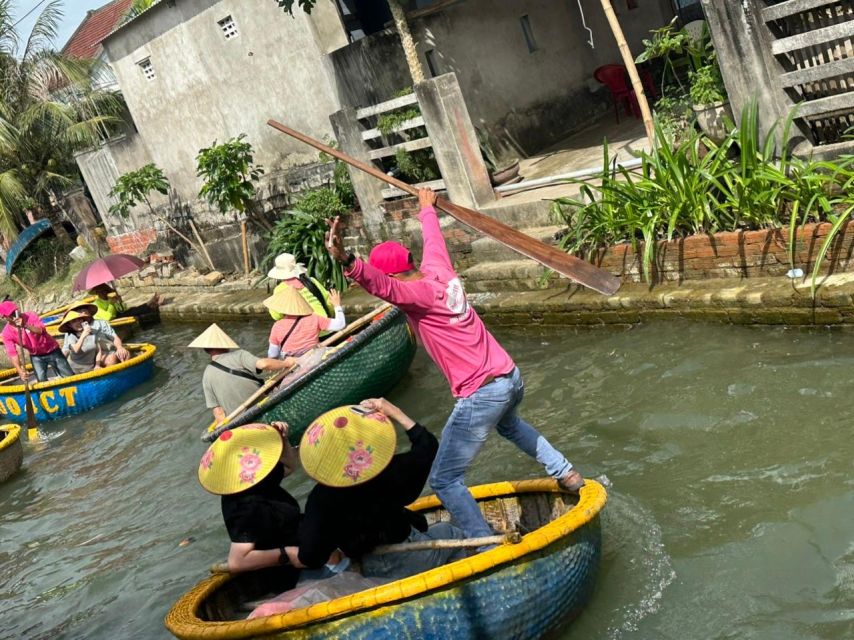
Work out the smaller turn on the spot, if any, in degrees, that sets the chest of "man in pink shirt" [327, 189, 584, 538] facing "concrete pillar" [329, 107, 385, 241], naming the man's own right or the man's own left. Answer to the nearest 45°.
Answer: approximately 45° to the man's own right

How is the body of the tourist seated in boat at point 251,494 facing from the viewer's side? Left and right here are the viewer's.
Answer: facing away from the viewer and to the right of the viewer

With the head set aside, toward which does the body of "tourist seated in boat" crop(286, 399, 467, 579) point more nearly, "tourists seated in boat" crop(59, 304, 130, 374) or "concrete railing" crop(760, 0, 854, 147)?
the concrete railing

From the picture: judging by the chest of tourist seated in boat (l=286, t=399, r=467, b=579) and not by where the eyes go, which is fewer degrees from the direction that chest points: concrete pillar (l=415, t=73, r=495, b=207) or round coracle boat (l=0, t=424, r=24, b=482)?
the concrete pillar

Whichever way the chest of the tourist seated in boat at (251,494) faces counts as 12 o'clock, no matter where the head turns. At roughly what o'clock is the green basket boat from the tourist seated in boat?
The green basket boat is roughly at 11 o'clock from the tourist seated in boat.

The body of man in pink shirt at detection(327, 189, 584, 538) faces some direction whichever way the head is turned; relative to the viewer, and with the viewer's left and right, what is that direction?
facing away from the viewer and to the left of the viewer

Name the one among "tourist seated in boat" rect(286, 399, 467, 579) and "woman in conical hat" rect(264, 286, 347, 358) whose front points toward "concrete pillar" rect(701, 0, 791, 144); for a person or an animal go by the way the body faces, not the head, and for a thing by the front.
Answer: the tourist seated in boat

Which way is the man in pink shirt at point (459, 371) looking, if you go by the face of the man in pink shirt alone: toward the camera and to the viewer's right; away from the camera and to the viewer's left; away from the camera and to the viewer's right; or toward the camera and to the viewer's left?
away from the camera and to the viewer's left

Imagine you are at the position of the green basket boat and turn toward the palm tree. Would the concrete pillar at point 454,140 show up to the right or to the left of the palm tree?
right

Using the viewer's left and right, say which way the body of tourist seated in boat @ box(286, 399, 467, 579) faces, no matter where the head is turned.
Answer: facing away from the viewer and to the right of the viewer
